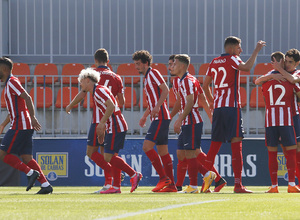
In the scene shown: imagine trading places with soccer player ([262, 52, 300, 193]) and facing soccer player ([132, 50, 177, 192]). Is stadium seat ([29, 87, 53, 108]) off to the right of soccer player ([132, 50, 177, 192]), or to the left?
right

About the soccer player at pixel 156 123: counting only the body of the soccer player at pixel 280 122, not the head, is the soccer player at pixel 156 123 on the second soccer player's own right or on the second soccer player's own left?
on the second soccer player's own left

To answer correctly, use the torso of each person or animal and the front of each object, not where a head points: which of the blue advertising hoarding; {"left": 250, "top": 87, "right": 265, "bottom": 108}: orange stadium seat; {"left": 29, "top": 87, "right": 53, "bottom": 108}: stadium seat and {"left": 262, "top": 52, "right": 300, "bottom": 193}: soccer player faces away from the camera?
the soccer player

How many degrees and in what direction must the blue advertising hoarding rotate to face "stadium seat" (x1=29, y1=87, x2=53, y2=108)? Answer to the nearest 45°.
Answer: approximately 90° to its right

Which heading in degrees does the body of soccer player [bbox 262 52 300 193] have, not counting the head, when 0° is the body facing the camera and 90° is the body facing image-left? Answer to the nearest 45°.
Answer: approximately 180°

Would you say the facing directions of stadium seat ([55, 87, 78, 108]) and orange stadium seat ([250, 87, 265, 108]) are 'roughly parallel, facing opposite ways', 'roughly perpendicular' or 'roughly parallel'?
roughly parallel

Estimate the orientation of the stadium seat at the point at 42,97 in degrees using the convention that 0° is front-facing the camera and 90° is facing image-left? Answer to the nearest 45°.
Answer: approximately 0°

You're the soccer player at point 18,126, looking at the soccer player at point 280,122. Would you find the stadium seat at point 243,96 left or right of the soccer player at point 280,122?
left

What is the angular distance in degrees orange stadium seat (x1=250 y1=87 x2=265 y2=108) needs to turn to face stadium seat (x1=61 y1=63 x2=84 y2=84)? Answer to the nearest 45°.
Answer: approximately 90° to its right

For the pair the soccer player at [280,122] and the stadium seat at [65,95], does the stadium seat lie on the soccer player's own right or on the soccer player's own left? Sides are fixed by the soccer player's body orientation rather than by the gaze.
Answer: on the soccer player's own left

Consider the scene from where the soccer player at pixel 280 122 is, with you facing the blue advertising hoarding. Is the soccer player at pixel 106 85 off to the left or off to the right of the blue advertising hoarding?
left

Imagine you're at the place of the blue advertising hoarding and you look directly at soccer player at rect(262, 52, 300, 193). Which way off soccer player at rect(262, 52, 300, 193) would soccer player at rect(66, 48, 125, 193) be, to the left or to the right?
right
